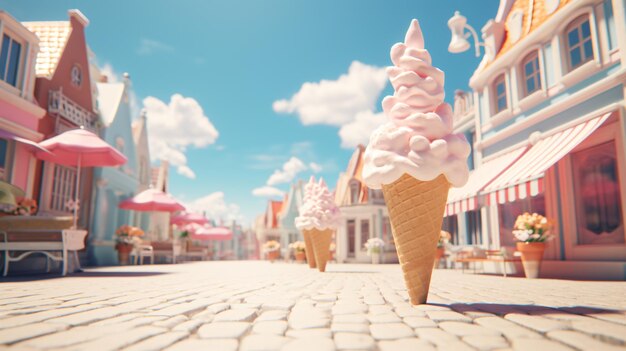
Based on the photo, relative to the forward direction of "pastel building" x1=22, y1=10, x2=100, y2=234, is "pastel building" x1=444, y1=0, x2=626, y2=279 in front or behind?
in front

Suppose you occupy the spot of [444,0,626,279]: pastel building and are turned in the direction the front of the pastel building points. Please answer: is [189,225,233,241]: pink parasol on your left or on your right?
on your right

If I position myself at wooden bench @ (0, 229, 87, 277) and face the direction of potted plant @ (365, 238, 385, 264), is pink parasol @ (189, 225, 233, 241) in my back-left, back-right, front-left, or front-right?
front-left

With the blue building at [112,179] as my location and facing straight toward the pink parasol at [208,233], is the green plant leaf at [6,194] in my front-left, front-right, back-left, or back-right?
back-right

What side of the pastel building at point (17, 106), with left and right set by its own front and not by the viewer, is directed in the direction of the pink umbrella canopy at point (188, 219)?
left

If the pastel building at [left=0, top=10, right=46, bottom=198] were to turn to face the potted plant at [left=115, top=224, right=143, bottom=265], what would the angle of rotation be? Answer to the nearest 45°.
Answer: approximately 90° to its left

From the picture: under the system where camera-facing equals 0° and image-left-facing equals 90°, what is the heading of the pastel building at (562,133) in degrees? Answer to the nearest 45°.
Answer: approximately 45°

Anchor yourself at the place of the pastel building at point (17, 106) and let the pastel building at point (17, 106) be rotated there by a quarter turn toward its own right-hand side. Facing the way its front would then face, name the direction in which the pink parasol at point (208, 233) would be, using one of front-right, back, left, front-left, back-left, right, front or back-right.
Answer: back

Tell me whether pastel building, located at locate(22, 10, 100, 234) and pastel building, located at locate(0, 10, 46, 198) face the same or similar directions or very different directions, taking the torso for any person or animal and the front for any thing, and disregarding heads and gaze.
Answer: same or similar directions

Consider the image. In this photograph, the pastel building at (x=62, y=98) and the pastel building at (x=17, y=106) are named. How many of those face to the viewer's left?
0

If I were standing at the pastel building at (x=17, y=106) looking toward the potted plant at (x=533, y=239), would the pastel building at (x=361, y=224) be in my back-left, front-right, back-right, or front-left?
front-left

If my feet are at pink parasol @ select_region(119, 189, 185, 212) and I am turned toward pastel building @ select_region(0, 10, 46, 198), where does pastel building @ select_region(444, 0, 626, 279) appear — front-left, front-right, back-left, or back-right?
front-left

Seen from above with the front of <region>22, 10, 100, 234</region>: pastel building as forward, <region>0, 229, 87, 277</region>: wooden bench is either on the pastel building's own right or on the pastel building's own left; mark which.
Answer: on the pastel building's own right

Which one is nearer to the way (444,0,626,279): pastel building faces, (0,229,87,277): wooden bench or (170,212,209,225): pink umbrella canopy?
the wooden bench

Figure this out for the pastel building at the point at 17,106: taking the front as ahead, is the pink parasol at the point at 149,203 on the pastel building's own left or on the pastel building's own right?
on the pastel building's own left

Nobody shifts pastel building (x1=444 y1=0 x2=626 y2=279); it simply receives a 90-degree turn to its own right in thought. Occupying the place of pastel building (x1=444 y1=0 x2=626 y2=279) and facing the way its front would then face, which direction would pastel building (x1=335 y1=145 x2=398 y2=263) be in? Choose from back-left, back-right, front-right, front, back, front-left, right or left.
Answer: front

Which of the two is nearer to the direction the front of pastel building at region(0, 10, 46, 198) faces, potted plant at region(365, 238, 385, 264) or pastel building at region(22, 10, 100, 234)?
the potted plant

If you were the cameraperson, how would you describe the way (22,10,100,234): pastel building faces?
facing the viewer and to the right of the viewer
